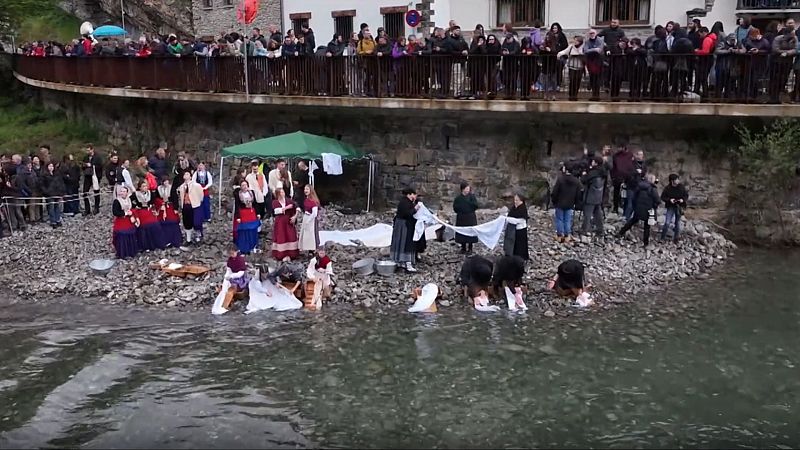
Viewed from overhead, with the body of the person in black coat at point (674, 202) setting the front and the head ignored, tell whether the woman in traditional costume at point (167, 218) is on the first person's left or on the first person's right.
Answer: on the first person's right

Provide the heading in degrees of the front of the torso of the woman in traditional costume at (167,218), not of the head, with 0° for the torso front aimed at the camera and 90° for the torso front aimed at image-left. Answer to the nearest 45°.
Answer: approximately 315°

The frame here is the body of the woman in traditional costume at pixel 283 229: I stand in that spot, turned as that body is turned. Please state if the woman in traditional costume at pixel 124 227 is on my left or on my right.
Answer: on my right

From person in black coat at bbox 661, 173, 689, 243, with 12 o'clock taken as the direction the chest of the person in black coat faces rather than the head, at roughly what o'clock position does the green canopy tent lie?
The green canopy tent is roughly at 3 o'clock from the person in black coat.

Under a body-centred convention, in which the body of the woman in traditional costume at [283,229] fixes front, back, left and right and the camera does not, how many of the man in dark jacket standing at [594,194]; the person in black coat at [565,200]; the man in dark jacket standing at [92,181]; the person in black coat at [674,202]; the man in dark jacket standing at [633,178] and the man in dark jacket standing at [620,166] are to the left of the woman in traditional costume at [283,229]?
5

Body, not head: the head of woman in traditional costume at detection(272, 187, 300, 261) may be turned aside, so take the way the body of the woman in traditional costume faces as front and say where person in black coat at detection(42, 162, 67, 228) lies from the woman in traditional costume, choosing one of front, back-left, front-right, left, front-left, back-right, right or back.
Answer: back-right

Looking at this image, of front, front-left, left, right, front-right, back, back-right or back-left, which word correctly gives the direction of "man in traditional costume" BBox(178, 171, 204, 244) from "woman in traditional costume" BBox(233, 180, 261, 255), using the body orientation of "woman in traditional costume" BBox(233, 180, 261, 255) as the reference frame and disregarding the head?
back-right

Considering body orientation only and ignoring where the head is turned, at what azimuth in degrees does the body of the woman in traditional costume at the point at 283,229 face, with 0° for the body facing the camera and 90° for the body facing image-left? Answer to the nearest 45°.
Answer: approximately 0°

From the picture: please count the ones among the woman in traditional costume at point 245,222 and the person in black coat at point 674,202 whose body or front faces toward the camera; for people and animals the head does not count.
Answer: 2
